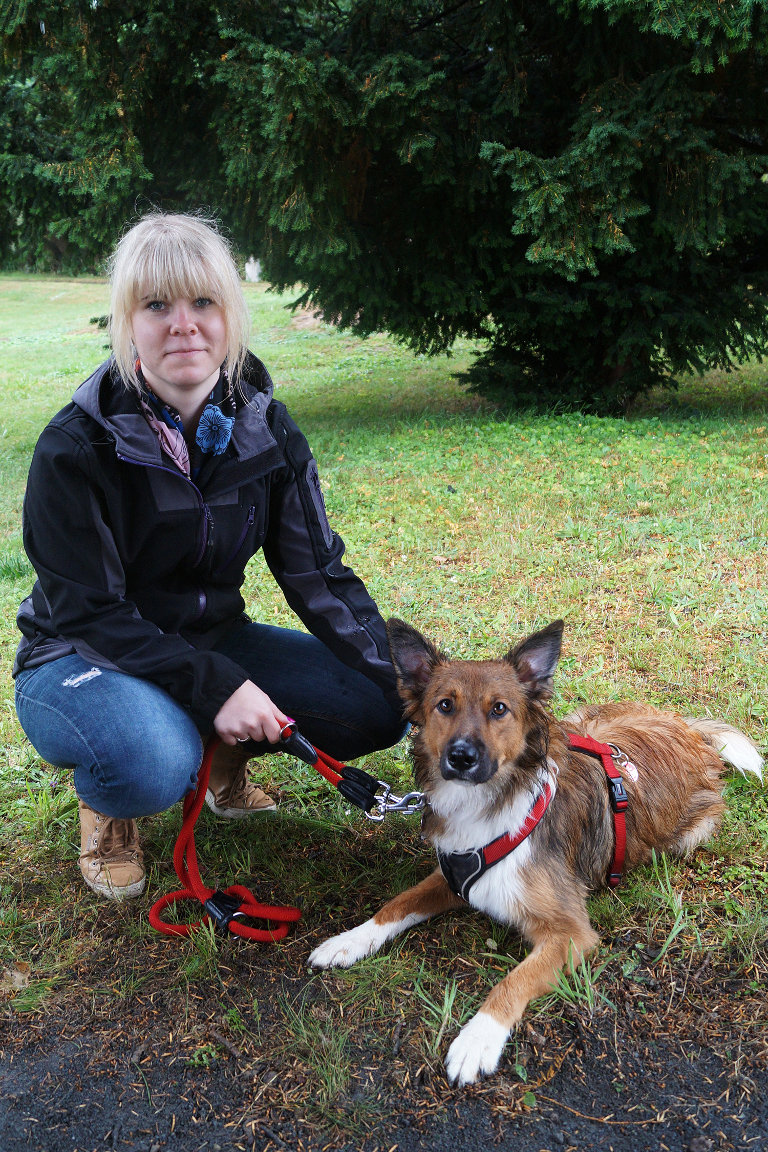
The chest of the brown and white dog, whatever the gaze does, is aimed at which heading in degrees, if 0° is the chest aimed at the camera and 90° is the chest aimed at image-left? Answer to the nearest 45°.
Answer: approximately 45°

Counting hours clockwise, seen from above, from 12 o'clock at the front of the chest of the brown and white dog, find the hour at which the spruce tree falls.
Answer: The spruce tree is roughly at 4 o'clock from the brown and white dog.

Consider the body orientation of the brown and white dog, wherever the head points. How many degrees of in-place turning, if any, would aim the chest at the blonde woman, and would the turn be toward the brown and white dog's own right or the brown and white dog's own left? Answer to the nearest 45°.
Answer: approximately 45° to the brown and white dog's own right

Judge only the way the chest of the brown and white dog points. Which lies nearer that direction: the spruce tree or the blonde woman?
the blonde woman
